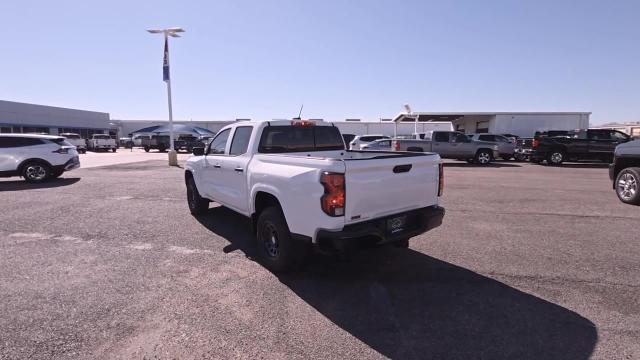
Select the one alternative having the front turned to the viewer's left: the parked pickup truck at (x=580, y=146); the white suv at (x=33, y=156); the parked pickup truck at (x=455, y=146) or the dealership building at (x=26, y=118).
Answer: the white suv

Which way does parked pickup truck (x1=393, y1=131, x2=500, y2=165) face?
to the viewer's right

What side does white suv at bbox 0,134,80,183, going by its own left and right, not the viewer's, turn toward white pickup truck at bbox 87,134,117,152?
right

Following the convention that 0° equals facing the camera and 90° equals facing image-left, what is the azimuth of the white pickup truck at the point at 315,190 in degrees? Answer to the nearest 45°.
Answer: approximately 135°

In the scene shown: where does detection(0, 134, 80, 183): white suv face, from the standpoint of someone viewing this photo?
facing to the left of the viewer

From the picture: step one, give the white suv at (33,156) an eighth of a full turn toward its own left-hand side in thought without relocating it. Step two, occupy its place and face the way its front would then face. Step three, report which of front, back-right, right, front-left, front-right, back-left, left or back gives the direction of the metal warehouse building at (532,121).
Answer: back-left

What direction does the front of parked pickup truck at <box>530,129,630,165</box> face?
to the viewer's right

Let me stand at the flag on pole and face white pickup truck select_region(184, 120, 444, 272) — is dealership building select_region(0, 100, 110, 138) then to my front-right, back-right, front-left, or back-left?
back-right

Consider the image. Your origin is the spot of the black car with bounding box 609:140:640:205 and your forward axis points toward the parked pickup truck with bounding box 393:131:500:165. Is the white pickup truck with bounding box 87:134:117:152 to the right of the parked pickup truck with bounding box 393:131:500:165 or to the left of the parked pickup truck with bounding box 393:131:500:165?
left
